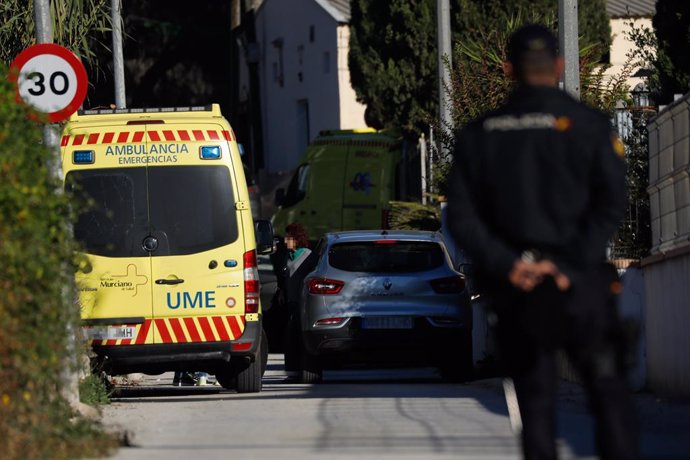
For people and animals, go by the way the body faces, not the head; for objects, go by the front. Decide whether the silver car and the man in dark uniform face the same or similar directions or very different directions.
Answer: same or similar directions

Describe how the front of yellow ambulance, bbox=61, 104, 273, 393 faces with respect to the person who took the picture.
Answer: facing away from the viewer

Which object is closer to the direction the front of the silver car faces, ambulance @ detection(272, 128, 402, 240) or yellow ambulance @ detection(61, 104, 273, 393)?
the ambulance

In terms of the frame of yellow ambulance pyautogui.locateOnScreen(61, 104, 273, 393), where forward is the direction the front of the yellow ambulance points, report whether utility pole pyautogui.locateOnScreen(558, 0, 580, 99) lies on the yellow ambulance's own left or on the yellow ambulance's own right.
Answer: on the yellow ambulance's own right

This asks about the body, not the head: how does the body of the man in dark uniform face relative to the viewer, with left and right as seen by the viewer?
facing away from the viewer

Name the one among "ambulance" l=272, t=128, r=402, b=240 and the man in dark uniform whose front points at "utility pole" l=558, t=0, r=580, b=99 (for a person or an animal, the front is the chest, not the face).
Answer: the man in dark uniform

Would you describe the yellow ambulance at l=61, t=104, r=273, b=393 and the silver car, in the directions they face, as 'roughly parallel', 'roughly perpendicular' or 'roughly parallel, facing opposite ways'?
roughly parallel

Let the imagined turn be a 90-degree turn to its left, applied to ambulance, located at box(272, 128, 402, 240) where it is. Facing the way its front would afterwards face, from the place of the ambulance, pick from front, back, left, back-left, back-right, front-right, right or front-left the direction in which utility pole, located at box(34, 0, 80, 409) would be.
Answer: front

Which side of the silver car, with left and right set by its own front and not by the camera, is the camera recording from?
back

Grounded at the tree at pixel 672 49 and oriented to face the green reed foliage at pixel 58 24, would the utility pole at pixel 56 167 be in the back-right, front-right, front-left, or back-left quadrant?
front-left

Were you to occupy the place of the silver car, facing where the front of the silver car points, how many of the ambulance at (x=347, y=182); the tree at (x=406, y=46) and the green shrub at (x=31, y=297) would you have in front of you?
2

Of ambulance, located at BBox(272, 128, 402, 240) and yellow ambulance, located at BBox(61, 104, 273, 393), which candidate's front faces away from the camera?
the yellow ambulance
